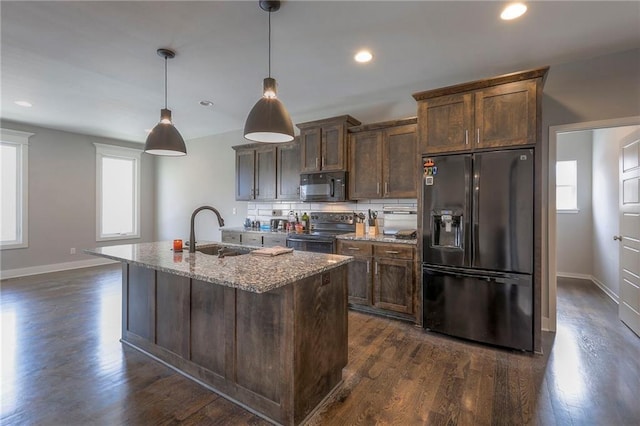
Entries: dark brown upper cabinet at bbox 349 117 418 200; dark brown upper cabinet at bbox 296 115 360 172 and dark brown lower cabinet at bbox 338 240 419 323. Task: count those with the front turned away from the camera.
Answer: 0

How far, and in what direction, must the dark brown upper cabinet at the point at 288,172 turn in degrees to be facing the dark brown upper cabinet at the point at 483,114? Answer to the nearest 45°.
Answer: approximately 90° to its left

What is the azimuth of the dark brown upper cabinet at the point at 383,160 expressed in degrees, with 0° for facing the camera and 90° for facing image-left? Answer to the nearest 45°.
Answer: approximately 45°

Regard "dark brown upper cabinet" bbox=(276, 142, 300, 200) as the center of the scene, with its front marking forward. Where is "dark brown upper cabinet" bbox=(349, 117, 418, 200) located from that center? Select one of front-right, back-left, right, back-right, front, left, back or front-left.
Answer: left

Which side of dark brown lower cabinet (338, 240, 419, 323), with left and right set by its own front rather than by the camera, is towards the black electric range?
right

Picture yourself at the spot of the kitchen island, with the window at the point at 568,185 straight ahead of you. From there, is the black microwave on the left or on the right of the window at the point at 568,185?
left

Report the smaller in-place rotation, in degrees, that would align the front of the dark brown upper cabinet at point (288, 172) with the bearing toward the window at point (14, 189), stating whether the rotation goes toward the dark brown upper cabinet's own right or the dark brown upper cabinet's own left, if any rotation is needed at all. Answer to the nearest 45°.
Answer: approximately 45° to the dark brown upper cabinet's own right

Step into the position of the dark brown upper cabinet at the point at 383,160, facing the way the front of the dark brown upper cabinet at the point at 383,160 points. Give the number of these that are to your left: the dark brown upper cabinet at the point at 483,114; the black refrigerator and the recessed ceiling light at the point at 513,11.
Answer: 3

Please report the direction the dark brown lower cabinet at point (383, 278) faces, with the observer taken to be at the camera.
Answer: facing the viewer and to the left of the viewer

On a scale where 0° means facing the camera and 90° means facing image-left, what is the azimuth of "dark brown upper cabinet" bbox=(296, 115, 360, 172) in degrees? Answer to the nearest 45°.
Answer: approximately 45°

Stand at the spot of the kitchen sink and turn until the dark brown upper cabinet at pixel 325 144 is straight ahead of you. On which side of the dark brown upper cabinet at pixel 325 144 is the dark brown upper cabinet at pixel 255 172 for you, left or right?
left

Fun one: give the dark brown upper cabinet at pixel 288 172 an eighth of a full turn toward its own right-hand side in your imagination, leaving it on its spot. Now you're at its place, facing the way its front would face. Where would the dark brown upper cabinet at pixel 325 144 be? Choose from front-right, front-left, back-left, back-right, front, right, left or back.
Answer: back-left

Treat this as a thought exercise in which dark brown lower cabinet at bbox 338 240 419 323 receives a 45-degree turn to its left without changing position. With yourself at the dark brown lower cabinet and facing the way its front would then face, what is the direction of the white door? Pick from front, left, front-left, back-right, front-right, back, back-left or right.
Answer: left
